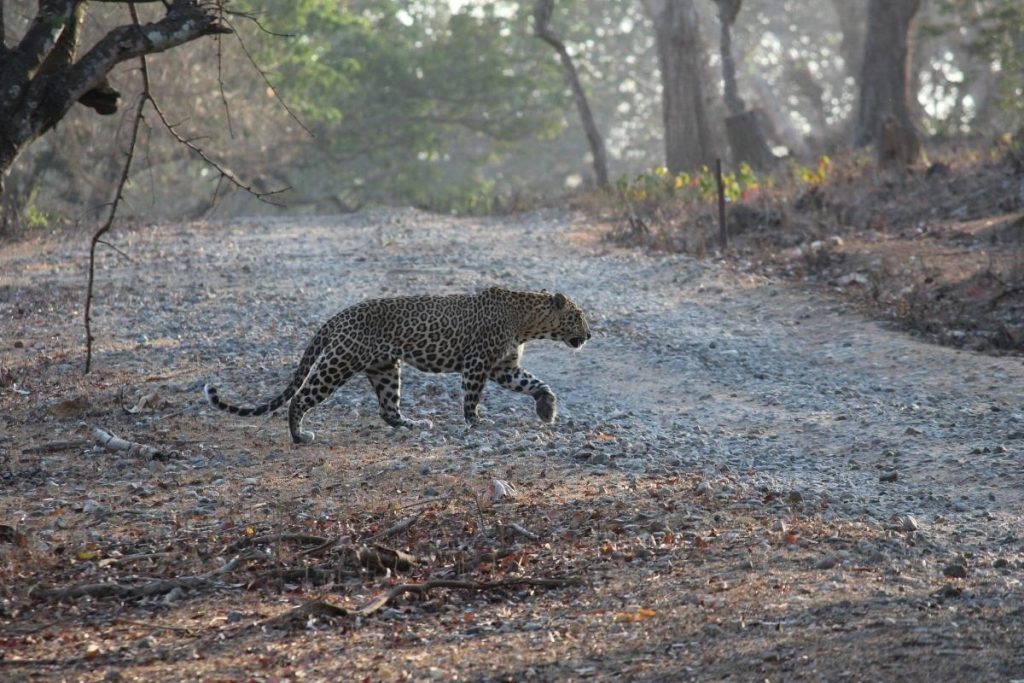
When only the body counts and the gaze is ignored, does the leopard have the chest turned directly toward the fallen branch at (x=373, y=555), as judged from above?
no

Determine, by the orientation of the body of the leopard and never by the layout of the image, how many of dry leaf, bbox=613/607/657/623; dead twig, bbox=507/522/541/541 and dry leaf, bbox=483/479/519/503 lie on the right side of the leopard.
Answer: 3

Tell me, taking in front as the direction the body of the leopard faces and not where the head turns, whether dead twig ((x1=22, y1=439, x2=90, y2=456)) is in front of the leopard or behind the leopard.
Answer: behind

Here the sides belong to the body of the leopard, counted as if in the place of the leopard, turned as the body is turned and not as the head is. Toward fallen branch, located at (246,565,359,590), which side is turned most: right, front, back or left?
right

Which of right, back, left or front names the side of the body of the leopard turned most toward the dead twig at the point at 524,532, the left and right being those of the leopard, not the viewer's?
right

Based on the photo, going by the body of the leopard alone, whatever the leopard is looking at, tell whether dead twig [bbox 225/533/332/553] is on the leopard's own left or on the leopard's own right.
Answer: on the leopard's own right

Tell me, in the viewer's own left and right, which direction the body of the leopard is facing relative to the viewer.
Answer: facing to the right of the viewer

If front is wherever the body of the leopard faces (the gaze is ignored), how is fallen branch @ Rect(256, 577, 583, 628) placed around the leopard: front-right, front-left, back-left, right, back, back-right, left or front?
right

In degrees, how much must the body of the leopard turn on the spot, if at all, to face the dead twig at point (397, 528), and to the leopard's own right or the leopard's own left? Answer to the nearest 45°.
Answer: approximately 90° to the leopard's own right

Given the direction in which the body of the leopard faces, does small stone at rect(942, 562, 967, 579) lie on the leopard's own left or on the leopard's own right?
on the leopard's own right

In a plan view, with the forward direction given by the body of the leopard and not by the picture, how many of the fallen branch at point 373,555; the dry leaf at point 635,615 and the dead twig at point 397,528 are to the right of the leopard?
3

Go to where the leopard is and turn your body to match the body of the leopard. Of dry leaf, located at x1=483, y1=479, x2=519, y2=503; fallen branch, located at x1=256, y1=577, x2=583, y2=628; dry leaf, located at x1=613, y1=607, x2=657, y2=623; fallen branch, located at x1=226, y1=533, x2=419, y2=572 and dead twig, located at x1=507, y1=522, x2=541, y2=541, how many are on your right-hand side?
5

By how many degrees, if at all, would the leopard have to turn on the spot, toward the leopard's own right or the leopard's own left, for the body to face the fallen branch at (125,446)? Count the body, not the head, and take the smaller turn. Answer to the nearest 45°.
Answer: approximately 180°

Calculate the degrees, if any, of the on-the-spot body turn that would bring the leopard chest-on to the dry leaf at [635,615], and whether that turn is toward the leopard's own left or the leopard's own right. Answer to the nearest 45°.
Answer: approximately 90° to the leopard's own right

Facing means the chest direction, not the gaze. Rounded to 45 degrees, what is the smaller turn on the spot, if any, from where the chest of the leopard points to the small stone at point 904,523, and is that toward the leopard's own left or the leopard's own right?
approximately 45° to the leopard's own right
